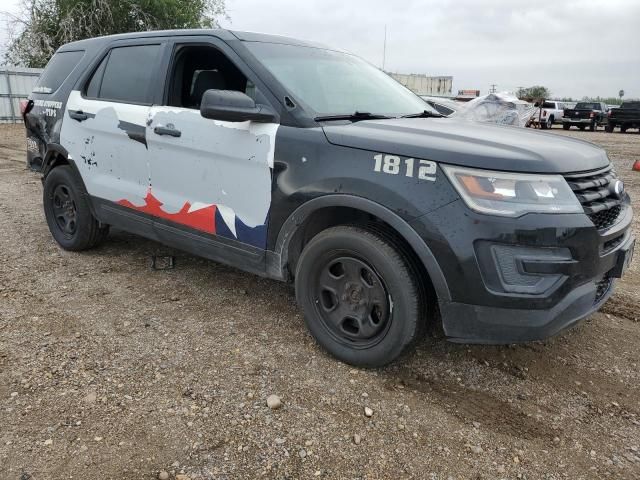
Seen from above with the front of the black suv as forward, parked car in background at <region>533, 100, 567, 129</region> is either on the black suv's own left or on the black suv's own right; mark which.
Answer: on the black suv's own left

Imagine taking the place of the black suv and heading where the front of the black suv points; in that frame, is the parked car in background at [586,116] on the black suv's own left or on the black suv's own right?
on the black suv's own left

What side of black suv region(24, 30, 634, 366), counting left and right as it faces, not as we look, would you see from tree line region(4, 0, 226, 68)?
back

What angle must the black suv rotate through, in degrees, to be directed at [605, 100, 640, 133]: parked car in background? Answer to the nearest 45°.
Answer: approximately 90° to its left

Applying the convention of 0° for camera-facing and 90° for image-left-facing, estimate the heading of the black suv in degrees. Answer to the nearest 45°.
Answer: approximately 315°

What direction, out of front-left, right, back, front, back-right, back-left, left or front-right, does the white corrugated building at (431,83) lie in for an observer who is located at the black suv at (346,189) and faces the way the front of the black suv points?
back-left
